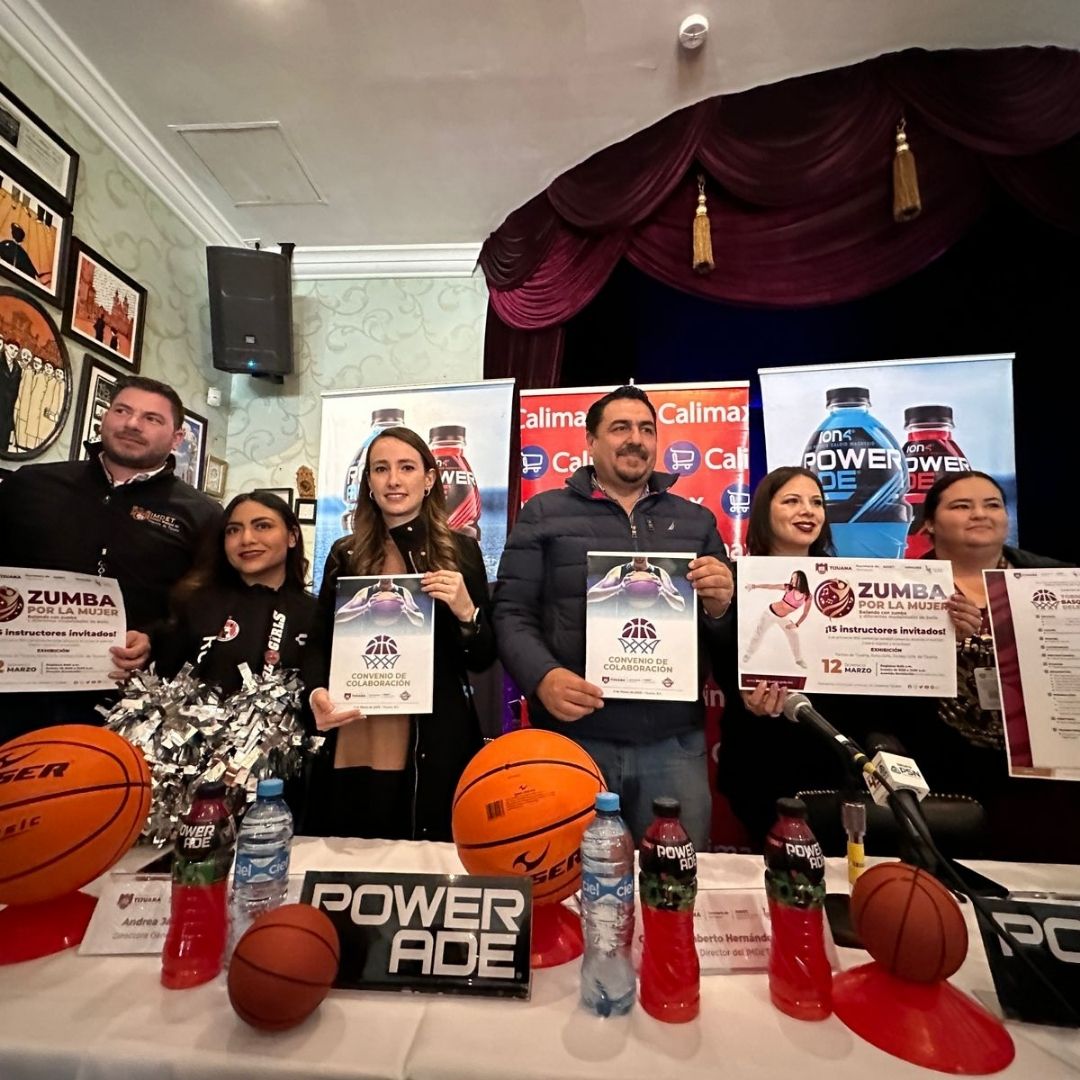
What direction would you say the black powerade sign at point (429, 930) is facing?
toward the camera

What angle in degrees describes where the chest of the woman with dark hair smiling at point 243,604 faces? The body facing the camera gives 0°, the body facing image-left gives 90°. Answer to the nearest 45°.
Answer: approximately 0°

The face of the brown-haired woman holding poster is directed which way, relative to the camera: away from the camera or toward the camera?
toward the camera

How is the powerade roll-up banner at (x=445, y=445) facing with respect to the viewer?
toward the camera

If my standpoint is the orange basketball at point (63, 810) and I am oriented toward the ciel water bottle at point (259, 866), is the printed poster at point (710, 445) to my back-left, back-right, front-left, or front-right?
front-left

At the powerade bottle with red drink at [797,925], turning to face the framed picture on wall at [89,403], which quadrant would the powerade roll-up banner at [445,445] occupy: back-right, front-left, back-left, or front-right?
front-right

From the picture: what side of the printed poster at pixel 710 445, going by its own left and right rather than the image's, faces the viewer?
front

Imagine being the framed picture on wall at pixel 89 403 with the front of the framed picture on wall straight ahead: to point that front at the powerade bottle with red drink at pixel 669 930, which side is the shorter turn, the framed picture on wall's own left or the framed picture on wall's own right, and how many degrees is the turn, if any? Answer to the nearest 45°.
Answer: approximately 45° to the framed picture on wall's own right

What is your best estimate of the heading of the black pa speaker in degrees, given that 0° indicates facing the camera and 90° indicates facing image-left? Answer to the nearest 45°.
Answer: approximately 0°

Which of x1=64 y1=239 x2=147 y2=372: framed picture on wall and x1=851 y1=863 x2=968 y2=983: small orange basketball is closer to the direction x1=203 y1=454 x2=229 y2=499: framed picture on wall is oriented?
the small orange basketball

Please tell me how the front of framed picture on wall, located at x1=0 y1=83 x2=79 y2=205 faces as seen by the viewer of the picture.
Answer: facing the viewer and to the right of the viewer

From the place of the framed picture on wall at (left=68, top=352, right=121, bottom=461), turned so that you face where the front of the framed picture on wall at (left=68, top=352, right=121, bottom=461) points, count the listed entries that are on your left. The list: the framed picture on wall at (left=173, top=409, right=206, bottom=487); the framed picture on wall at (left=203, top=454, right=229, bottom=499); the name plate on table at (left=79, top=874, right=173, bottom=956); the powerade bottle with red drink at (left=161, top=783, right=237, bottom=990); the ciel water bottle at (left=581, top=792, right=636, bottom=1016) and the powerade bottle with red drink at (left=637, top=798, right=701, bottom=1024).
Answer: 2

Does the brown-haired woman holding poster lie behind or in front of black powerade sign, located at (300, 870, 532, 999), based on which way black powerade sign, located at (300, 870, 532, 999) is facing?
behind

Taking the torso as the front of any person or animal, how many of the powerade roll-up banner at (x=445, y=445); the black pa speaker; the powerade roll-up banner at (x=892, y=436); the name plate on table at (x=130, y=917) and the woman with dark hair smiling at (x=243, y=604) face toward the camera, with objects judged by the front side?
5

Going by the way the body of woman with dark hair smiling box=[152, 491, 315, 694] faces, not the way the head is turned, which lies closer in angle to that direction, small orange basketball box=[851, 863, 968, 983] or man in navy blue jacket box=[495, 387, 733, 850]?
the small orange basketball

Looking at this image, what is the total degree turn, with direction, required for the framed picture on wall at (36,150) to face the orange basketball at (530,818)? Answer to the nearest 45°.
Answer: approximately 45° to its right

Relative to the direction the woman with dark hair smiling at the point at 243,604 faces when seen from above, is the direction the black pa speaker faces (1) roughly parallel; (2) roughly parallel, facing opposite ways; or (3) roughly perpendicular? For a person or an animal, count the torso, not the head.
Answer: roughly parallel

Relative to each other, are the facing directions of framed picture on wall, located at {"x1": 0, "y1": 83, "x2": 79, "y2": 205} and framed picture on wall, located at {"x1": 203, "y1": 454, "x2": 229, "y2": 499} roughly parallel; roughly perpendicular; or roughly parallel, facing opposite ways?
roughly parallel
